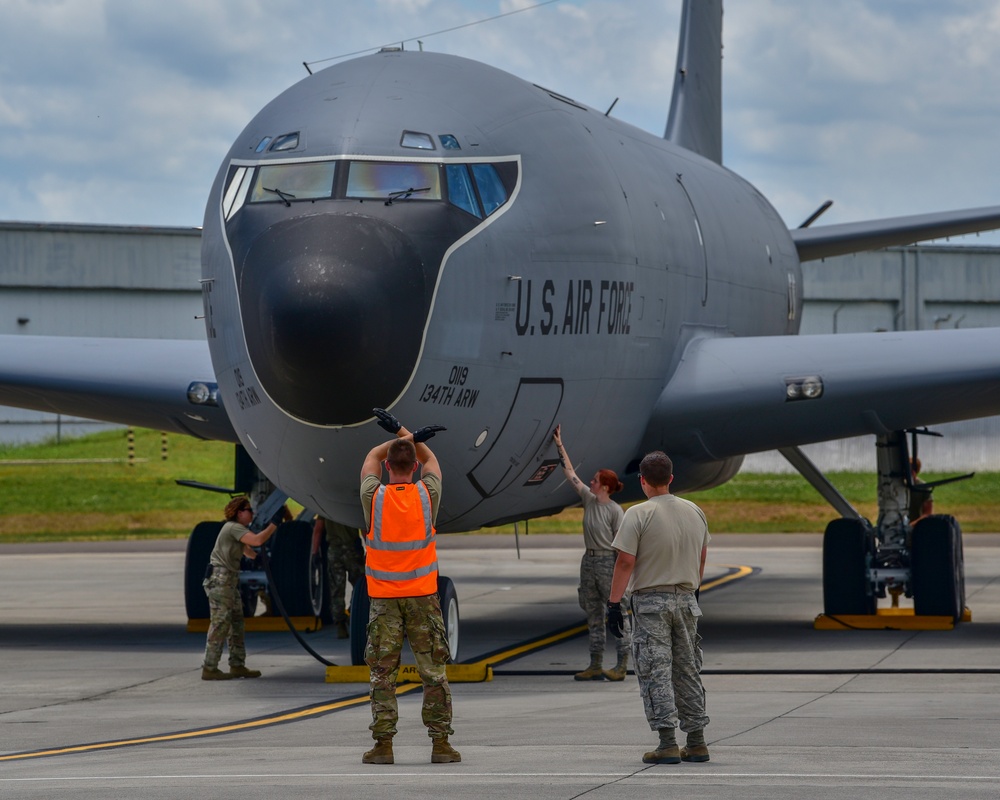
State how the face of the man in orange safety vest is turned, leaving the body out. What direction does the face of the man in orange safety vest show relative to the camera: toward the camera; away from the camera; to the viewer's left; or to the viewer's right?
away from the camera

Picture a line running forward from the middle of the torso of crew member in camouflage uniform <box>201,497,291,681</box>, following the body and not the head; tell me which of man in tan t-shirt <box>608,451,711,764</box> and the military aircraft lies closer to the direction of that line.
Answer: the military aircraft

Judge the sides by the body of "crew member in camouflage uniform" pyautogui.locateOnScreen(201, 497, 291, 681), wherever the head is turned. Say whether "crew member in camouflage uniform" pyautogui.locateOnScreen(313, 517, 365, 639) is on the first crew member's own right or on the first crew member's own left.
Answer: on the first crew member's own left

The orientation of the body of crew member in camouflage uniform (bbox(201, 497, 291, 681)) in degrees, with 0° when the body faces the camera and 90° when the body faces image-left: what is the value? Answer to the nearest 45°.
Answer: approximately 270°

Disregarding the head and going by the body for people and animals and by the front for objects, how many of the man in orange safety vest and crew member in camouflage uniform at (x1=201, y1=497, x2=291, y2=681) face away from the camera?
1

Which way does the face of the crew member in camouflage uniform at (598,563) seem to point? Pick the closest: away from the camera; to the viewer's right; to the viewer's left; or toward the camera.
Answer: to the viewer's left

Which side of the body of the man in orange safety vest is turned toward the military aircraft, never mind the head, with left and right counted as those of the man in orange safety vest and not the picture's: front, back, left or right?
front

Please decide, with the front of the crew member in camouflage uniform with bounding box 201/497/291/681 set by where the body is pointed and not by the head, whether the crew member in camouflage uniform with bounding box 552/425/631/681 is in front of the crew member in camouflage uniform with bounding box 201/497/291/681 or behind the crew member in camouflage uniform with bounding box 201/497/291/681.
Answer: in front

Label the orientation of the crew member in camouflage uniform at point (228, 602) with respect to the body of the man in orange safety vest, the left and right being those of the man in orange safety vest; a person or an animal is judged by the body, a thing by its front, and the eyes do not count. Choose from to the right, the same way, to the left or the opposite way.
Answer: to the right

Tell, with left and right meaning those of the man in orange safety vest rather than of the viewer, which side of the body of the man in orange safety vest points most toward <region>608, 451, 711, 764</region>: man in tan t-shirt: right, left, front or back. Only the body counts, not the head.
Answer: right

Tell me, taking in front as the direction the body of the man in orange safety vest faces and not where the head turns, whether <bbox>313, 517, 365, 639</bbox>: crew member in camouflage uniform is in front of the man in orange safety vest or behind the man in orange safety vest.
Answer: in front

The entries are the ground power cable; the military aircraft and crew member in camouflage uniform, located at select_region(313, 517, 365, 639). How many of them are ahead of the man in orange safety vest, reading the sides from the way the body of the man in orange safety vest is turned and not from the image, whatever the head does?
3

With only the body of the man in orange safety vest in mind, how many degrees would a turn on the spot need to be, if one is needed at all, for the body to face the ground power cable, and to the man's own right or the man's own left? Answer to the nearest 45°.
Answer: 0° — they already face it

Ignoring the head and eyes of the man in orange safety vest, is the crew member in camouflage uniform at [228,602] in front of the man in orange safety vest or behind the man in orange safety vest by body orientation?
in front

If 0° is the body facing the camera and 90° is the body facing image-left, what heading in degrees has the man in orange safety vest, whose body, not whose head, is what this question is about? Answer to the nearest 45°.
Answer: approximately 180°
